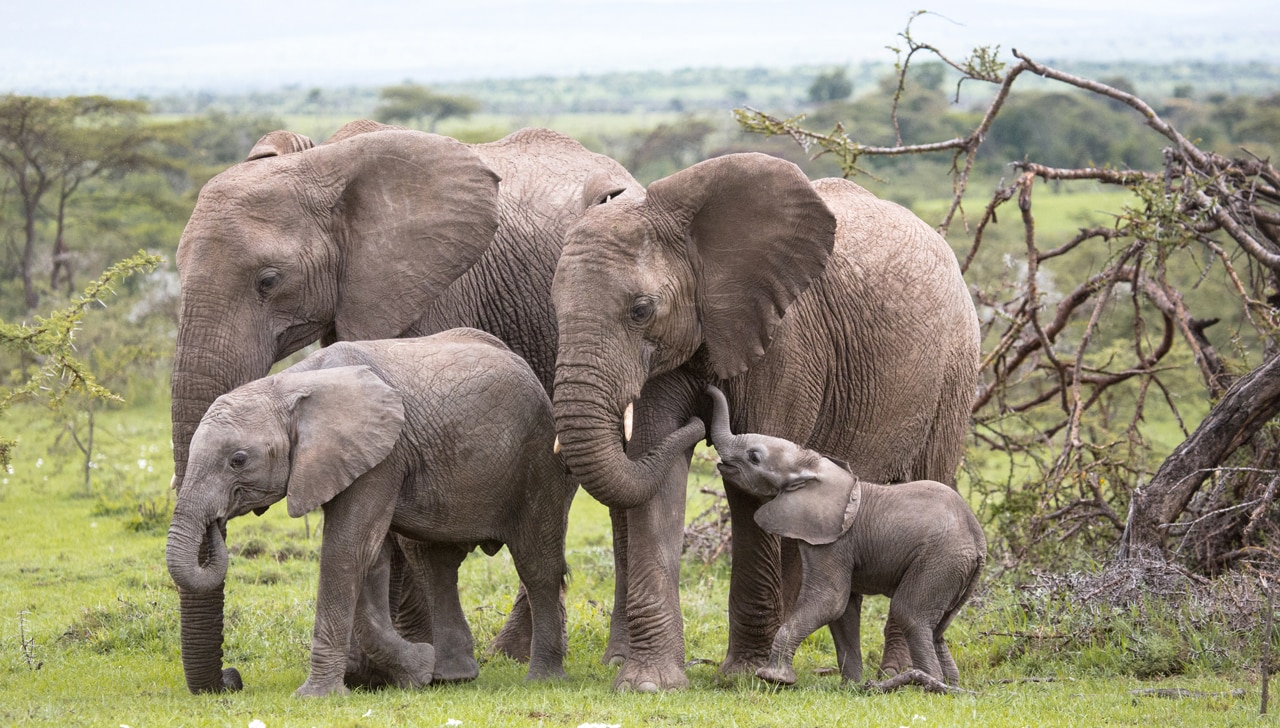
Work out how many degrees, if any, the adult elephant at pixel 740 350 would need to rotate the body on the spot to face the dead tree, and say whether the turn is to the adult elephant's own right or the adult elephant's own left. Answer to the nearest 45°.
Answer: approximately 180°

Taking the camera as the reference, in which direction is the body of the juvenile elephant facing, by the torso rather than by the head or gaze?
to the viewer's left

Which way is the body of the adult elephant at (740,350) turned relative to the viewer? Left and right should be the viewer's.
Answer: facing the viewer and to the left of the viewer

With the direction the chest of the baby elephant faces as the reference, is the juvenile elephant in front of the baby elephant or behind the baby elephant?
in front

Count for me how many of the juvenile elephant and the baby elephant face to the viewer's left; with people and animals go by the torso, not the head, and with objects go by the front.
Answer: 2

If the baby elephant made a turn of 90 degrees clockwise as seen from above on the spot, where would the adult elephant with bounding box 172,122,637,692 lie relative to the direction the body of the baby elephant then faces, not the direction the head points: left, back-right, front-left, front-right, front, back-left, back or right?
left

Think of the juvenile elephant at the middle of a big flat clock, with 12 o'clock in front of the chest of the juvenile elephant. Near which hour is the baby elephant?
The baby elephant is roughly at 6 o'clock from the juvenile elephant.

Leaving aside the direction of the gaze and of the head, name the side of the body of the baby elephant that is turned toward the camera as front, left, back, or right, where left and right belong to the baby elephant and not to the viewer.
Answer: left

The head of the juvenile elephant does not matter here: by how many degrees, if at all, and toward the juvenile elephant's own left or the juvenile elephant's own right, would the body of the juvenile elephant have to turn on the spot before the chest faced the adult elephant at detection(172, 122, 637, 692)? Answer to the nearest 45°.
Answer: approximately 90° to the juvenile elephant's own right

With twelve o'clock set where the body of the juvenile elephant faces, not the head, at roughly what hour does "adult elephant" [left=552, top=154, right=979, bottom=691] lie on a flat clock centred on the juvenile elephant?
The adult elephant is roughly at 6 o'clock from the juvenile elephant.

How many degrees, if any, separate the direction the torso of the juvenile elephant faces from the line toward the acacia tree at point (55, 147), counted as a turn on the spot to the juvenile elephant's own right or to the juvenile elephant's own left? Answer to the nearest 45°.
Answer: approximately 90° to the juvenile elephant's own right

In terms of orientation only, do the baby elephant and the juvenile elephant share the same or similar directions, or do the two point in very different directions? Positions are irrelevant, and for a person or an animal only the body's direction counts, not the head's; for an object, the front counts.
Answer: same or similar directions

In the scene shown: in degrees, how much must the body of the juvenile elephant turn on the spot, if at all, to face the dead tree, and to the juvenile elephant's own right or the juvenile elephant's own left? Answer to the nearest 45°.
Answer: approximately 135° to the juvenile elephant's own right

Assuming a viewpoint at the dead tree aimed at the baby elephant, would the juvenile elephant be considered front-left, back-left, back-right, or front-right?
front-right

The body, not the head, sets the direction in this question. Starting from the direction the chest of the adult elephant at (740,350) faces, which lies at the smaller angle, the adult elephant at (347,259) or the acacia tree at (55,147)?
the adult elephant
